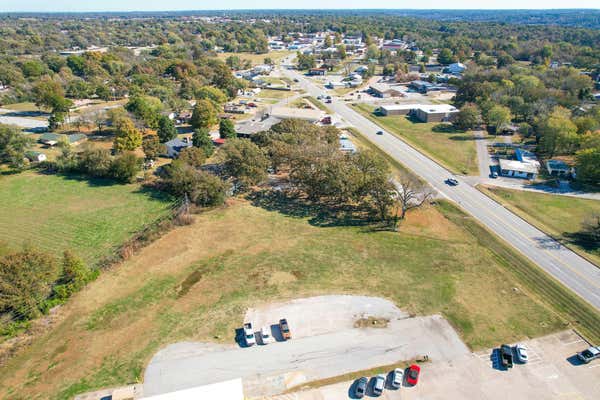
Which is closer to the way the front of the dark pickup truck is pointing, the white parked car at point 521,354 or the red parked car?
the white parked car

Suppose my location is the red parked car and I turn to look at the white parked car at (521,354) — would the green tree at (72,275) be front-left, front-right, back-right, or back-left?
back-left

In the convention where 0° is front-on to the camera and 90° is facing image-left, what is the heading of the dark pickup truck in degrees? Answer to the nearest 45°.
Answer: approximately 180°

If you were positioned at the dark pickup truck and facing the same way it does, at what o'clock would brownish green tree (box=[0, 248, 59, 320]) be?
The brownish green tree is roughly at 8 o'clock from the dark pickup truck.

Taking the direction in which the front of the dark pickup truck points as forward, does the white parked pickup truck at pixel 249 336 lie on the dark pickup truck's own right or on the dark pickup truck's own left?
on the dark pickup truck's own left

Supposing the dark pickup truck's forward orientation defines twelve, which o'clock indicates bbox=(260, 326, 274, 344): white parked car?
The white parked car is roughly at 8 o'clock from the dark pickup truck.

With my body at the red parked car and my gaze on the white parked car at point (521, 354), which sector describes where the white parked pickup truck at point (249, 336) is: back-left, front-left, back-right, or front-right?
back-left

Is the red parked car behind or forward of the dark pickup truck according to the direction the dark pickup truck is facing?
behind
